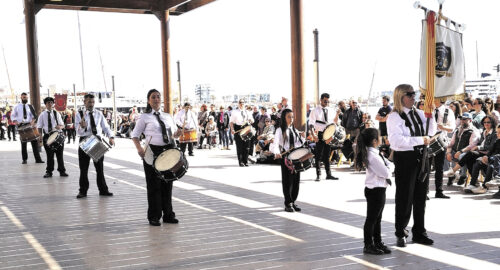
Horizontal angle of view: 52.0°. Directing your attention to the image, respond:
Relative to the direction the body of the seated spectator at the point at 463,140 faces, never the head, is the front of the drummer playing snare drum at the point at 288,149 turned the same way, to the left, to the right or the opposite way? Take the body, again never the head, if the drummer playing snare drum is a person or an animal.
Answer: to the left

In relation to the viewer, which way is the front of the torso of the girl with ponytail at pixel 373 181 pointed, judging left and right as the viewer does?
facing to the right of the viewer

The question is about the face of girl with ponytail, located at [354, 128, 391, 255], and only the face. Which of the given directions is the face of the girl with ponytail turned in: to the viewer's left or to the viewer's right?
to the viewer's right

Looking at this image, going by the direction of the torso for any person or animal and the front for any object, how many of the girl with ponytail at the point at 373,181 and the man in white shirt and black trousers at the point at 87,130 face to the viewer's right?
1

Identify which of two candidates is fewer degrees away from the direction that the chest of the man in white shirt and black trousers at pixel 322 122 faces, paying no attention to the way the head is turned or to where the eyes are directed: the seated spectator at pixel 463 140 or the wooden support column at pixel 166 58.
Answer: the seated spectator

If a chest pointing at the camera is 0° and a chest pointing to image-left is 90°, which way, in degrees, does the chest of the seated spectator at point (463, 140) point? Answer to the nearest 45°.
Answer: approximately 45°

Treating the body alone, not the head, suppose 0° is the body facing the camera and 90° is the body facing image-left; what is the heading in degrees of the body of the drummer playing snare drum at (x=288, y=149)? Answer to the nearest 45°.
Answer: approximately 315°

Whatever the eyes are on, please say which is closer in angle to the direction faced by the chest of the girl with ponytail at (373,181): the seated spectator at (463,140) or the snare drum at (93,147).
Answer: the seated spectator
